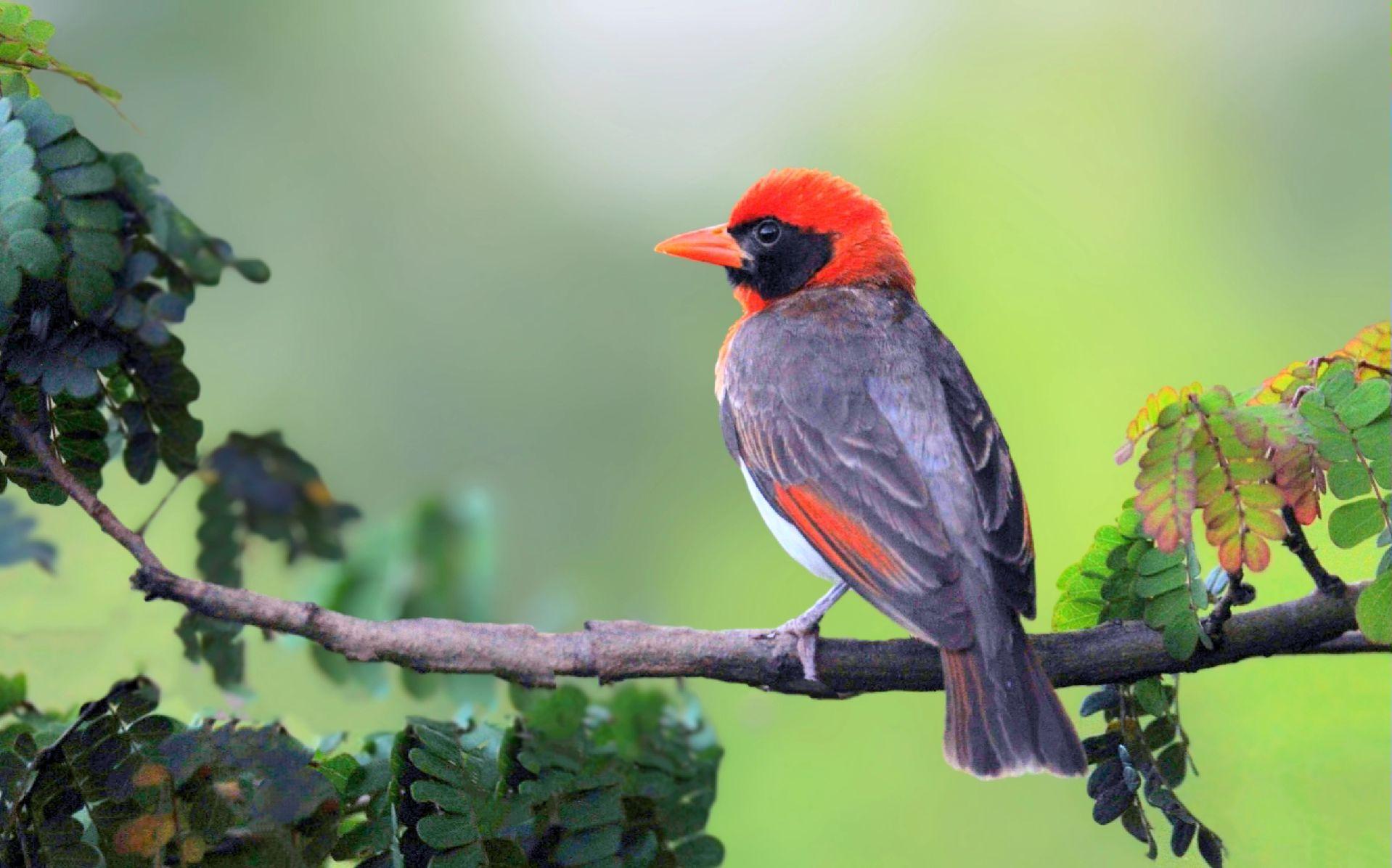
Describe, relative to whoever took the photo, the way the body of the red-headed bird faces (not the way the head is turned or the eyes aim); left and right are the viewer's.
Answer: facing away from the viewer and to the left of the viewer
